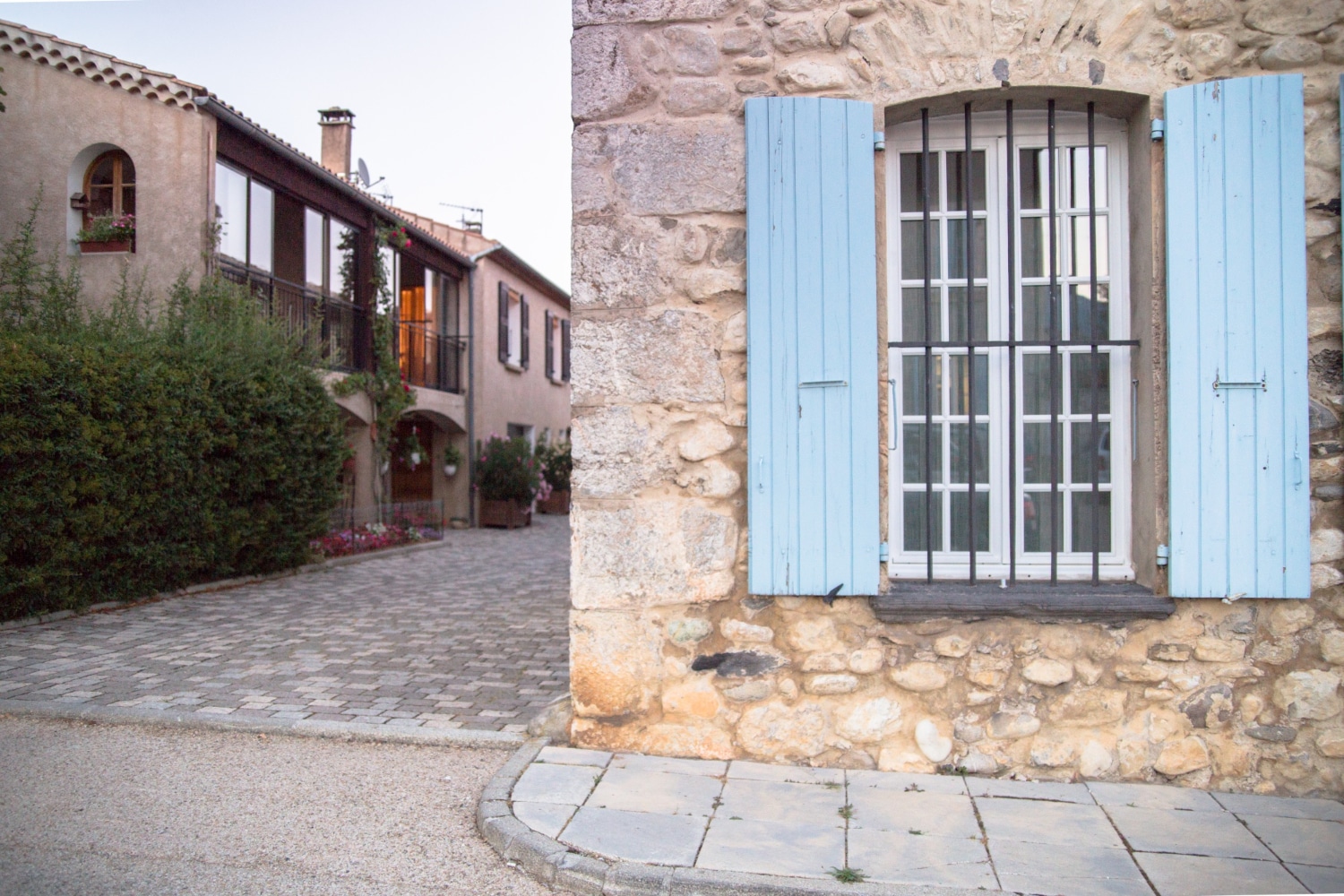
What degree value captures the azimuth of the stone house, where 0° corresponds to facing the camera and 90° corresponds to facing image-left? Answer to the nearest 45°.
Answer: approximately 0°

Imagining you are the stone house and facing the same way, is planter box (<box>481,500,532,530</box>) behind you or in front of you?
behind

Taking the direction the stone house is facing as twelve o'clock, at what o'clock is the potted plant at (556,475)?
The potted plant is roughly at 5 o'clock from the stone house.

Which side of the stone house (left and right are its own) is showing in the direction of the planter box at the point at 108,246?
right

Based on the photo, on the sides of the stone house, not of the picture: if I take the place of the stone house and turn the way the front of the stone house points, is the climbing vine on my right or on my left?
on my right

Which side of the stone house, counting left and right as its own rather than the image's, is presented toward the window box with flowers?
right

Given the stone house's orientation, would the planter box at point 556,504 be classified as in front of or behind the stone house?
behind

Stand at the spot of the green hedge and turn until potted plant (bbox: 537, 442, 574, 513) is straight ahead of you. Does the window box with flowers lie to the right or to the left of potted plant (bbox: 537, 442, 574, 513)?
left
